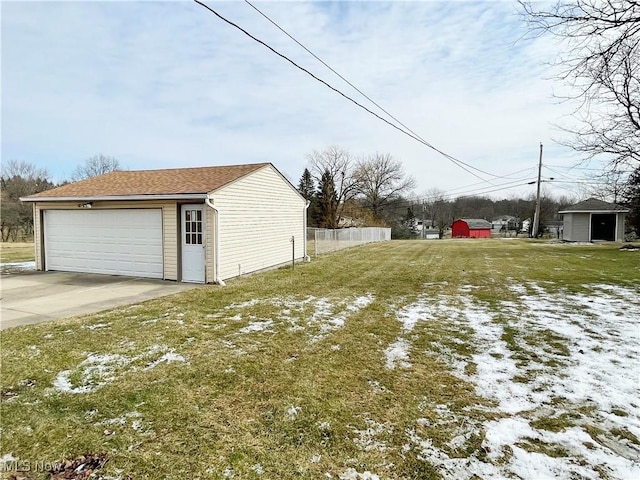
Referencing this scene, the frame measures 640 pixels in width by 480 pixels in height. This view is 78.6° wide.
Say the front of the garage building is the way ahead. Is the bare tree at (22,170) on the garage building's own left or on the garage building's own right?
on the garage building's own right

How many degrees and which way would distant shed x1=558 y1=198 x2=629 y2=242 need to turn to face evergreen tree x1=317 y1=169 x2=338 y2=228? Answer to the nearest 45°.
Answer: approximately 90° to its right

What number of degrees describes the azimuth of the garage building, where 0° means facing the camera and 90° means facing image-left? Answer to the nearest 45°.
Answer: approximately 45°

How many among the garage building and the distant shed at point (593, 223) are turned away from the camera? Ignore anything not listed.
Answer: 0

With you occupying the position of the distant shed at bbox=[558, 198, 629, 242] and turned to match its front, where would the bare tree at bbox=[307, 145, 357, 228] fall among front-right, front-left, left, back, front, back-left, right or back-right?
right

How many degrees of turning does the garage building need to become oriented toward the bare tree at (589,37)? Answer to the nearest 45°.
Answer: approximately 90° to its left

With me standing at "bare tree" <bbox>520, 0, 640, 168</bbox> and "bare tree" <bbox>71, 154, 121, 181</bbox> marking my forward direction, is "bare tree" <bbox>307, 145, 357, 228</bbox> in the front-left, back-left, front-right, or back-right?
front-right

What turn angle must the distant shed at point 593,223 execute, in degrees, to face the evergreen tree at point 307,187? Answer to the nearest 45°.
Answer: approximately 90° to its right

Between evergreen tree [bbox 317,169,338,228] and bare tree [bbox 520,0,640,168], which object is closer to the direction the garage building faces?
the bare tree

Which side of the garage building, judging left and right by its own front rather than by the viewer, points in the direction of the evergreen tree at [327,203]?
back

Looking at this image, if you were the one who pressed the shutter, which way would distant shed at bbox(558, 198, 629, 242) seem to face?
facing the viewer

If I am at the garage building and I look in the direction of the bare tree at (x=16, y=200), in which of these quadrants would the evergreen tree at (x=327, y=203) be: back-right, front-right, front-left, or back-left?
front-right

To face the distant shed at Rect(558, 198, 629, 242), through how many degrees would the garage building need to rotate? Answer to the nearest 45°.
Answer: approximately 135° to its left

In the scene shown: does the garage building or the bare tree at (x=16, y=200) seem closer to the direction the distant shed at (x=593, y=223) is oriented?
the garage building
